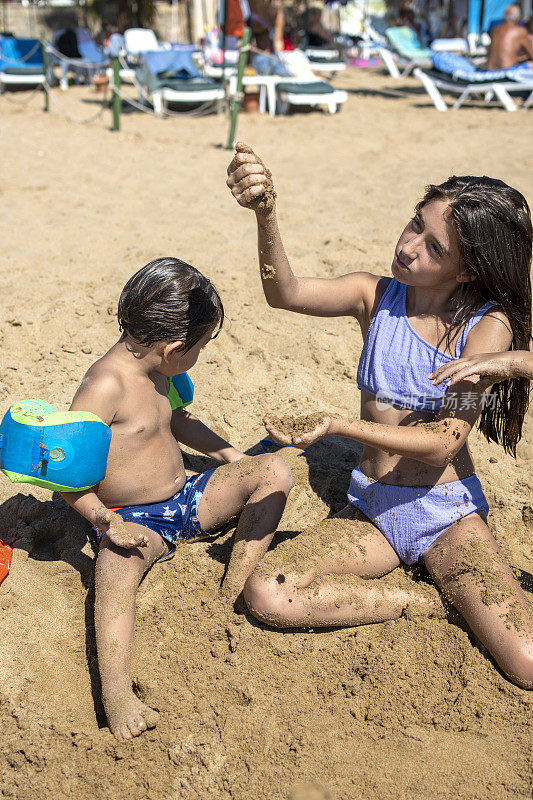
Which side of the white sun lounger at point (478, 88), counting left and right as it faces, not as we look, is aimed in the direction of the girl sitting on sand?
right

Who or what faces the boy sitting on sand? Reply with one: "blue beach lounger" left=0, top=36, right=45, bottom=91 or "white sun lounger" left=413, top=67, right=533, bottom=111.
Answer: the blue beach lounger

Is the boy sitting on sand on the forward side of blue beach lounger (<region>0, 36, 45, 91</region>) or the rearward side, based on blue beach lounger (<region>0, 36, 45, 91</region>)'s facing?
on the forward side

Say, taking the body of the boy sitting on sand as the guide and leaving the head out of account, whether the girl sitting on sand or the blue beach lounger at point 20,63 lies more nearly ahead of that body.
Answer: the girl sitting on sand

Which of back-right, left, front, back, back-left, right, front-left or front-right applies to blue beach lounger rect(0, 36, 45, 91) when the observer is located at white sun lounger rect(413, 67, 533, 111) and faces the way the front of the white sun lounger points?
back

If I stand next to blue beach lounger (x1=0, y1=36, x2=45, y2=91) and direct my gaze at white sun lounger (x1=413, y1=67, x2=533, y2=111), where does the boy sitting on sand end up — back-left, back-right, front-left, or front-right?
front-right

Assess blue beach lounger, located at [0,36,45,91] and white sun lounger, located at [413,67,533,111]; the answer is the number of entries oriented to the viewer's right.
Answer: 1

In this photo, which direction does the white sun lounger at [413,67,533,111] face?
to the viewer's right

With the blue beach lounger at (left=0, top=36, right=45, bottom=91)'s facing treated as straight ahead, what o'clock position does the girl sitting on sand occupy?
The girl sitting on sand is roughly at 12 o'clock from the blue beach lounger.

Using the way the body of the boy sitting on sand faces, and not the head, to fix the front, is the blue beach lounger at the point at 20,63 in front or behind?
behind

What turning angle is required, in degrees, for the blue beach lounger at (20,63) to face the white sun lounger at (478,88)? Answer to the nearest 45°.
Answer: approximately 45° to its left

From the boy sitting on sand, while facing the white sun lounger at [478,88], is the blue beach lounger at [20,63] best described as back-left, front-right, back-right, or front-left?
front-left

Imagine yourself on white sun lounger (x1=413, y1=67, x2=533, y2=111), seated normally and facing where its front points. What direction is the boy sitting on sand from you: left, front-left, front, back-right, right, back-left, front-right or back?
right

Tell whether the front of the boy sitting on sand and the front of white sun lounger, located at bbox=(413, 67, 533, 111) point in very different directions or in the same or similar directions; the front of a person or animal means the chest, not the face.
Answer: same or similar directions
